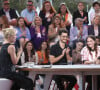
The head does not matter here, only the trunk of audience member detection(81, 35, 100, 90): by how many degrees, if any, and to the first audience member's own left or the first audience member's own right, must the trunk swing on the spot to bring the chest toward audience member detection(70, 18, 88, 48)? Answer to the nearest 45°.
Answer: approximately 135° to the first audience member's own right

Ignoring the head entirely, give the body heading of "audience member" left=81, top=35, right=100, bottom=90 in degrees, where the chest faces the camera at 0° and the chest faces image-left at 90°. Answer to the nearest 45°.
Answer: approximately 45°

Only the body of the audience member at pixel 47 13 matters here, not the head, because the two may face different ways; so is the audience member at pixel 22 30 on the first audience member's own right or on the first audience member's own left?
on the first audience member's own right

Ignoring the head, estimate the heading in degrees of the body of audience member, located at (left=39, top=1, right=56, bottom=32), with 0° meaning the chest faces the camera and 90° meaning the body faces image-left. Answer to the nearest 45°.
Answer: approximately 0°

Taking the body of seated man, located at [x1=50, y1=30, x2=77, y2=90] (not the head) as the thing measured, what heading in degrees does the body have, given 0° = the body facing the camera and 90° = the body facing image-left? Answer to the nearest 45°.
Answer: approximately 315°

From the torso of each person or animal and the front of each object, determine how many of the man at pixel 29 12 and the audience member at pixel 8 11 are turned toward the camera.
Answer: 2

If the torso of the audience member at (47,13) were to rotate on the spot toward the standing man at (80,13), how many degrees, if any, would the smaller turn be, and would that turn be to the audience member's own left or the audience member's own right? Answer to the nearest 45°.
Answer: approximately 90° to the audience member's own left

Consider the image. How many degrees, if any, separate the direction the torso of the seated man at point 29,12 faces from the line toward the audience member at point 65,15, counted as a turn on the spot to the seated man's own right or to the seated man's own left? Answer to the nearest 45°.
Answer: approximately 90° to the seated man's own left

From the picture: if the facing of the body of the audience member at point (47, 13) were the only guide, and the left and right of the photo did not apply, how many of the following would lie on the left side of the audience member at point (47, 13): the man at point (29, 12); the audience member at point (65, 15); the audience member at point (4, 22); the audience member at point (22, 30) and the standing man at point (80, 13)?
2

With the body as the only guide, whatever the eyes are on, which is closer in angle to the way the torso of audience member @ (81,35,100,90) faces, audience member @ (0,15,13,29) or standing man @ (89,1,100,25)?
the audience member

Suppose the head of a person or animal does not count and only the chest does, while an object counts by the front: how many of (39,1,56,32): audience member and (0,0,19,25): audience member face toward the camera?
2
